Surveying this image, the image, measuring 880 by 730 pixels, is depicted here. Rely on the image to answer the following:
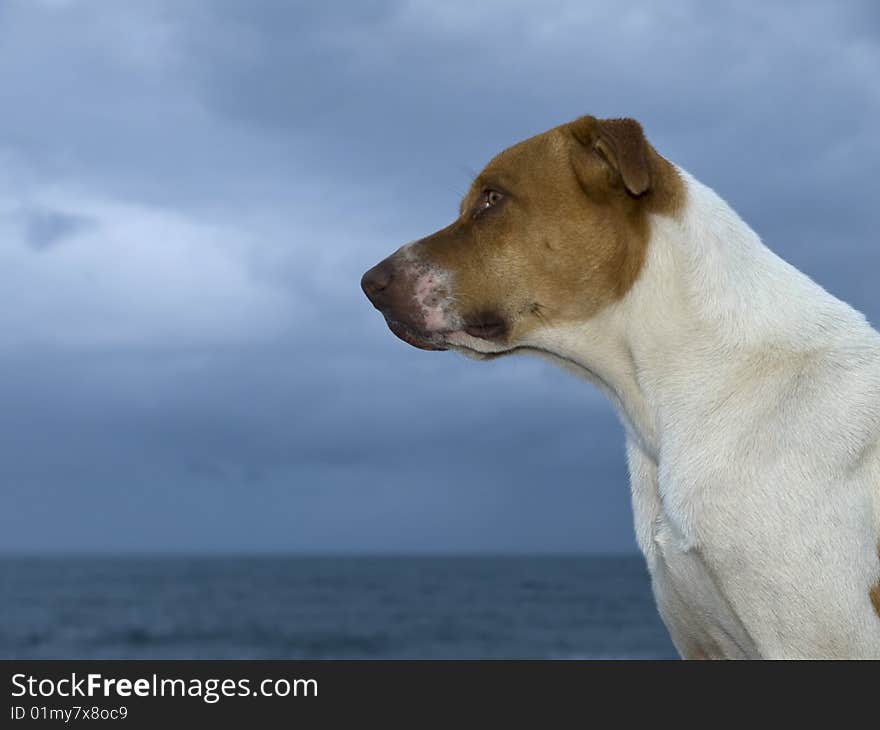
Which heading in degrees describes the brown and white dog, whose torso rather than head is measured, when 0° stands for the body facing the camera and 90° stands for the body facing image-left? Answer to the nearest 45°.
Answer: approximately 90°
